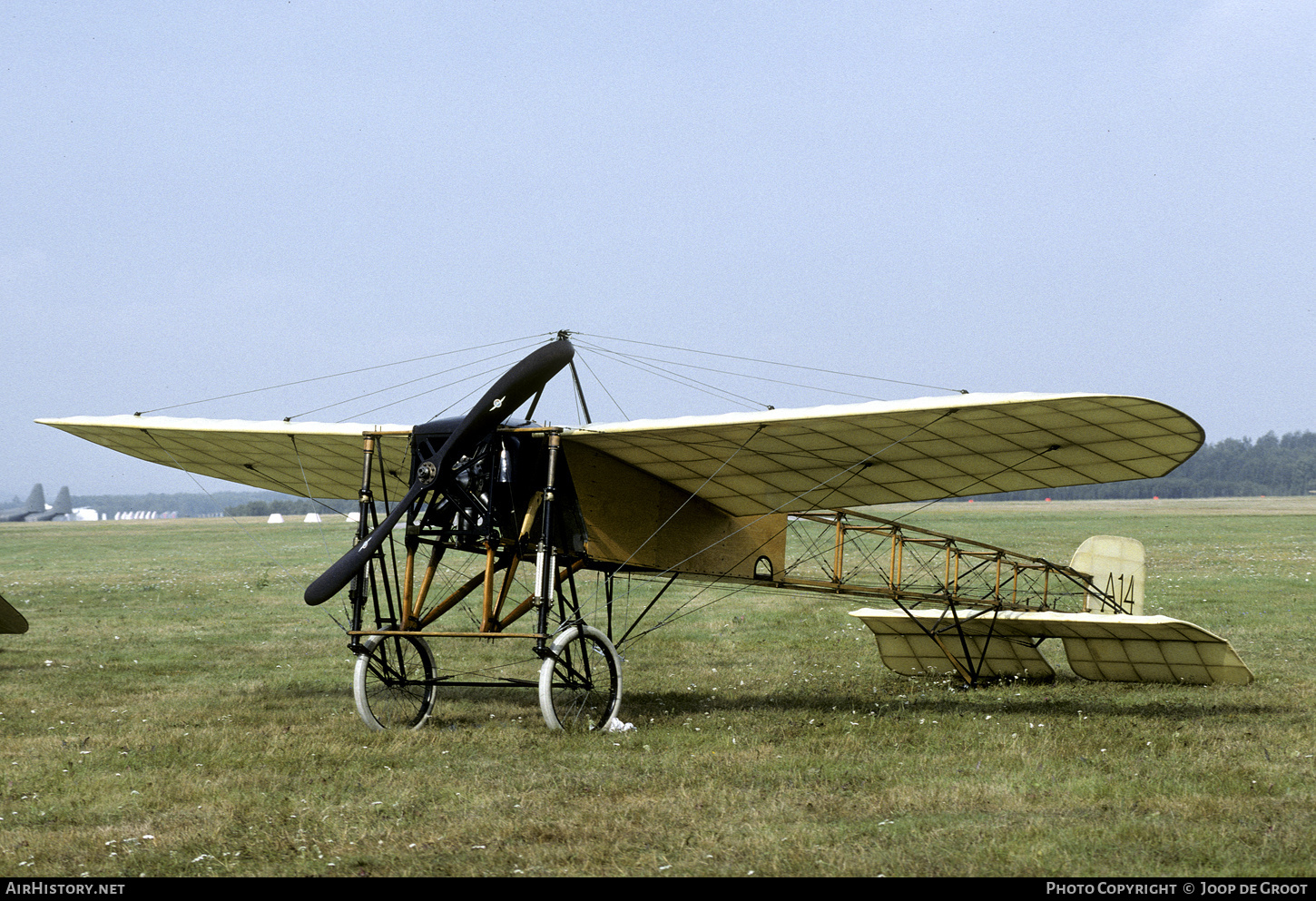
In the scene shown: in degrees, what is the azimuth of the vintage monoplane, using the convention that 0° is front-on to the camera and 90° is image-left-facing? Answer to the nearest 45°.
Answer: approximately 45°
